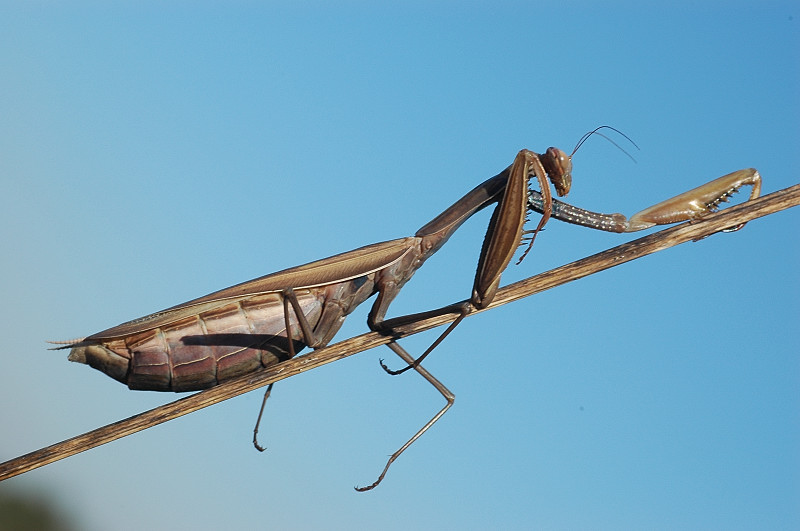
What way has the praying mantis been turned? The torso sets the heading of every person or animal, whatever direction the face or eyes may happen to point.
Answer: to the viewer's right
